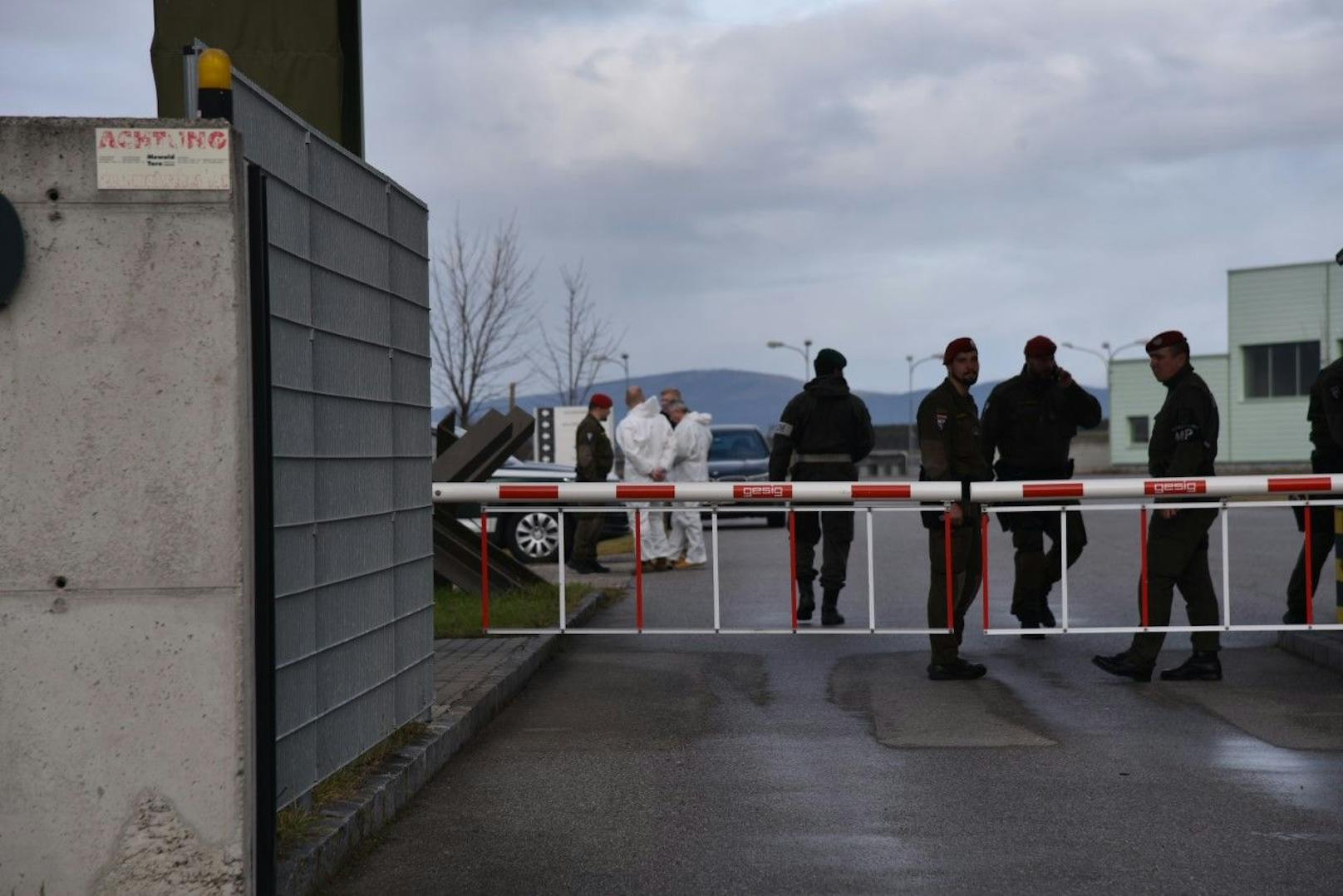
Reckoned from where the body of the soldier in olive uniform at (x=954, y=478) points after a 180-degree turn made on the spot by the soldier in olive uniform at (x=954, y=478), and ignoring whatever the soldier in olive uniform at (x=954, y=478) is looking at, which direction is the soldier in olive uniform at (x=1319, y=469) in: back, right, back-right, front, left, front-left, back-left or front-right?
right

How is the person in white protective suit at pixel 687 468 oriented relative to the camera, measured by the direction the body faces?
to the viewer's left

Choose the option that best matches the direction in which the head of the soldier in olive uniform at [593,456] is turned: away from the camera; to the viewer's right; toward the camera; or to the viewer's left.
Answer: to the viewer's right

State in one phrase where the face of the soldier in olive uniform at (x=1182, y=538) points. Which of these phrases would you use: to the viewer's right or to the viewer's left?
to the viewer's left

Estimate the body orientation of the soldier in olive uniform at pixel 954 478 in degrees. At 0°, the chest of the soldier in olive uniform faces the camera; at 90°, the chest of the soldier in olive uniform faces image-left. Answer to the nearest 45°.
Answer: approximately 315°

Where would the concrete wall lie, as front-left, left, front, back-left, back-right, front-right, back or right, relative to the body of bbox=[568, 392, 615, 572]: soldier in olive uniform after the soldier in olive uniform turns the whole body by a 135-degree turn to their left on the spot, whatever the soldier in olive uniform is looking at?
back-left

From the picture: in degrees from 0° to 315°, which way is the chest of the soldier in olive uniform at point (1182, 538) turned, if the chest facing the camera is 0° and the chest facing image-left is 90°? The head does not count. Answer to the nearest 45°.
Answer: approximately 90°

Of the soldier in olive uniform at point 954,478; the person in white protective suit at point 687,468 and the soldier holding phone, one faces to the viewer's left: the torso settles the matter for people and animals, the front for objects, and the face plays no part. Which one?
the person in white protective suit

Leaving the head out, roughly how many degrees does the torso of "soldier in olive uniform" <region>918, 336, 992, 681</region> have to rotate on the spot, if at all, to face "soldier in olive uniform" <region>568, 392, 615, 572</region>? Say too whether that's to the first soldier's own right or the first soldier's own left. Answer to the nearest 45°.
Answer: approximately 180°

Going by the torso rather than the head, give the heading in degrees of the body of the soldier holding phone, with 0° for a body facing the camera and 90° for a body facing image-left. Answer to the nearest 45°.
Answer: approximately 0°

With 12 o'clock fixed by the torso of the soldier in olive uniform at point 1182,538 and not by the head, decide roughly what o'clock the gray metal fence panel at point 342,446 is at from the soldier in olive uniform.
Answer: The gray metal fence panel is roughly at 10 o'clock from the soldier in olive uniform.
